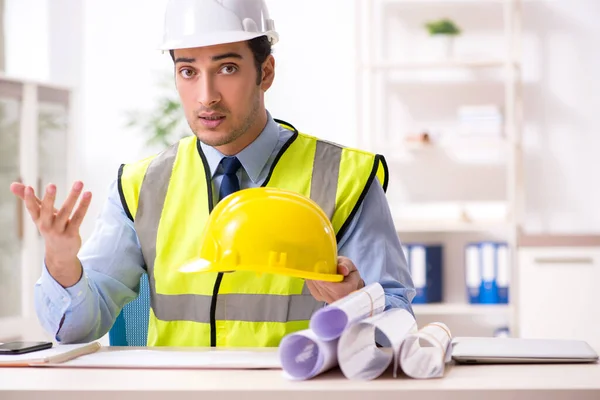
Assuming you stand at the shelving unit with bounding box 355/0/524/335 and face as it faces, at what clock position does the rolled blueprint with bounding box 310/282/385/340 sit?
The rolled blueprint is roughly at 12 o'clock from the shelving unit.

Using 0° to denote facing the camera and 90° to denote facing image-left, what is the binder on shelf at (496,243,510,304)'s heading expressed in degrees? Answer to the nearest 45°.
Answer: approximately 0°

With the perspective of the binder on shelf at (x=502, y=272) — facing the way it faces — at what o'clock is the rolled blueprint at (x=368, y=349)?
The rolled blueprint is roughly at 12 o'clock from the binder on shelf.

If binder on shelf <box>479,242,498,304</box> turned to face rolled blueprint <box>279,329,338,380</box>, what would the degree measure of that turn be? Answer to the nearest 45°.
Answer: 0° — it already faces it

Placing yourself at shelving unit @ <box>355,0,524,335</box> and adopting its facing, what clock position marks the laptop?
The laptop is roughly at 12 o'clock from the shelving unit.

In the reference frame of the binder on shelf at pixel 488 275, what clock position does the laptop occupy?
The laptop is roughly at 12 o'clock from the binder on shelf.
